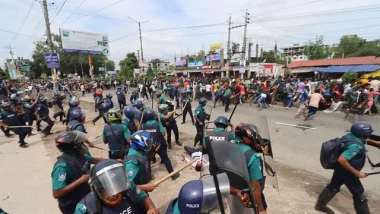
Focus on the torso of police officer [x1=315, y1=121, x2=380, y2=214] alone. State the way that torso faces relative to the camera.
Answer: to the viewer's right

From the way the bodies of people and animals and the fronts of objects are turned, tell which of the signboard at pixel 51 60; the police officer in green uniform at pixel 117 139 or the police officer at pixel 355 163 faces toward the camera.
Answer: the signboard

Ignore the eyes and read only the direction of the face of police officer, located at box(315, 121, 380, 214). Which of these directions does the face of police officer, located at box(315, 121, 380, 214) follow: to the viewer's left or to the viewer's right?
to the viewer's right

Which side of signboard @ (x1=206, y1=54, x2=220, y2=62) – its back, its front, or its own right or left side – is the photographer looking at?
front

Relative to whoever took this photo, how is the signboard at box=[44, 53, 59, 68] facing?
facing the viewer

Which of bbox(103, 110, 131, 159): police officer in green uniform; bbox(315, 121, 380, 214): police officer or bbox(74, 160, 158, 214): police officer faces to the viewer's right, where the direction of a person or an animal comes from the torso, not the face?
bbox(315, 121, 380, 214): police officer

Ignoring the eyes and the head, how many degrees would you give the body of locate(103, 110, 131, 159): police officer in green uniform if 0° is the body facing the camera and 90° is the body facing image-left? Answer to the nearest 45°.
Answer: approximately 180°

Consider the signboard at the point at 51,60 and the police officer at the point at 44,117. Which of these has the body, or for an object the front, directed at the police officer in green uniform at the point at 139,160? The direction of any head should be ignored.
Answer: the signboard

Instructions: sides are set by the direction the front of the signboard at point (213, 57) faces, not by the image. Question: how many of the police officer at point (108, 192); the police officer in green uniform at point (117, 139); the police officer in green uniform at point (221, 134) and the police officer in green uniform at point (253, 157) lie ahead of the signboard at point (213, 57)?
4

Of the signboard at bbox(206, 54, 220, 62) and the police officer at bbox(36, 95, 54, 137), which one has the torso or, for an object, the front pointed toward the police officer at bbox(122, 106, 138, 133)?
the signboard
